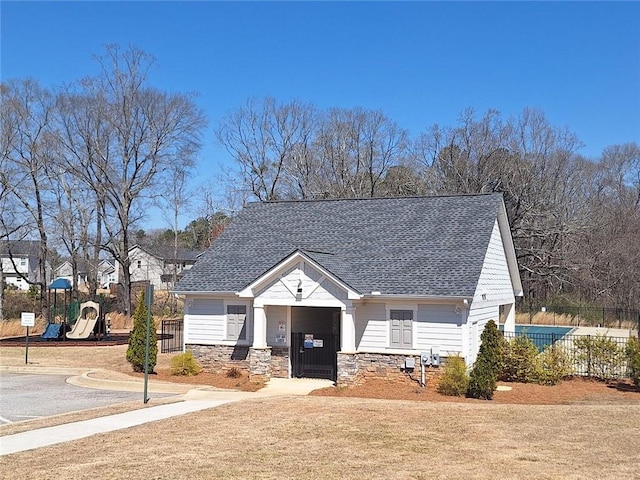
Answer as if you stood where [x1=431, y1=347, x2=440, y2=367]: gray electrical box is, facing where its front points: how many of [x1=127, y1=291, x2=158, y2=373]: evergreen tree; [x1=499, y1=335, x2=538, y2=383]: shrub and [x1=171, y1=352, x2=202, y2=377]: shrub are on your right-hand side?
2

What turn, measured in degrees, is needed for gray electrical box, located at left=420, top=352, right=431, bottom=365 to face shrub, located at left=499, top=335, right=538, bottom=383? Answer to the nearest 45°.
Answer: approximately 135° to its left

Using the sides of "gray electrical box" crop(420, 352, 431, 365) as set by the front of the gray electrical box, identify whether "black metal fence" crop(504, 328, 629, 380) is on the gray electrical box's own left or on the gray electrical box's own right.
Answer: on the gray electrical box's own left

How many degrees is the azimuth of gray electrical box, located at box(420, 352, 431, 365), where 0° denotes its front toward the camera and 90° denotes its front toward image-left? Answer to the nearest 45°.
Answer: approximately 0°

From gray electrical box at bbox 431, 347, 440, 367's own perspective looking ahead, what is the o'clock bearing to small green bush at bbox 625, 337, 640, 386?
The small green bush is roughly at 9 o'clock from the gray electrical box.

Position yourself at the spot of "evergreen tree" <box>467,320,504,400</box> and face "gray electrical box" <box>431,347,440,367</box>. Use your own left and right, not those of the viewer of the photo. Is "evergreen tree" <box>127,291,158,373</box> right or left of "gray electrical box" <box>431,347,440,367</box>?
left

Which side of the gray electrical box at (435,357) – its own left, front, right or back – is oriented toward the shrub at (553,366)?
left
